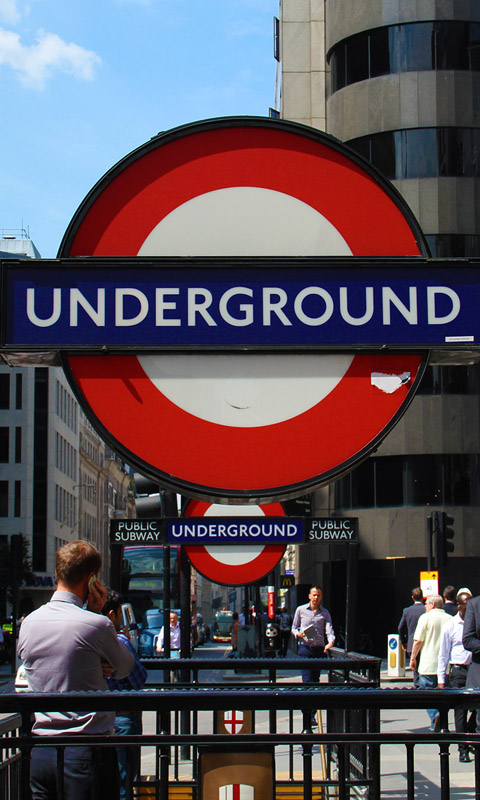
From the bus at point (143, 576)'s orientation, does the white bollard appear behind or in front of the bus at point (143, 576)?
in front

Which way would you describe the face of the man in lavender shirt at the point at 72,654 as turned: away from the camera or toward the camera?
away from the camera

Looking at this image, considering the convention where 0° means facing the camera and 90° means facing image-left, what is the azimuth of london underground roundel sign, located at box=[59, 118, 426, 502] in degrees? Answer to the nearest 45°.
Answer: approximately 0°

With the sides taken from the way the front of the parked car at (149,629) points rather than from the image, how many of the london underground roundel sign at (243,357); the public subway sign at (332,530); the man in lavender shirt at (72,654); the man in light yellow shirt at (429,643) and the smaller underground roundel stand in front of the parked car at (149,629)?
5

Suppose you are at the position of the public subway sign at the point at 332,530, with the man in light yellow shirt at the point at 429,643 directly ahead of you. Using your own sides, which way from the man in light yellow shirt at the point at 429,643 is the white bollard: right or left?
left

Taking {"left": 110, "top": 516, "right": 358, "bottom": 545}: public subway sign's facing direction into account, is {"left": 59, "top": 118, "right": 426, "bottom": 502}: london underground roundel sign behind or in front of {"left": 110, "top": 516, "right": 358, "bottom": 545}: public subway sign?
in front

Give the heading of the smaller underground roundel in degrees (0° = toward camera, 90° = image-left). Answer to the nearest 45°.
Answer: approximately 0°

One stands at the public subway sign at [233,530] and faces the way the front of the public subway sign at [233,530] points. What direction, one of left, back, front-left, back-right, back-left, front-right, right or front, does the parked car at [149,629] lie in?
back
